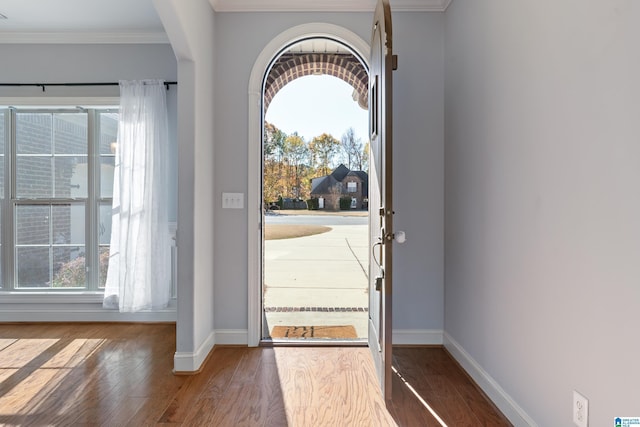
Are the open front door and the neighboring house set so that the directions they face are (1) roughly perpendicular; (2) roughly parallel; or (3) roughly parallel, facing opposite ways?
roughly perpendicular

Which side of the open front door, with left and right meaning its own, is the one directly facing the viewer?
left

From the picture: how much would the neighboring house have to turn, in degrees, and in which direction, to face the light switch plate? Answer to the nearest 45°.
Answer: approximately 45° to its right

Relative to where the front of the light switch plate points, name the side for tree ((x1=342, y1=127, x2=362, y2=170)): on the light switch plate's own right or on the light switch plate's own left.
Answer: on the light switch plate's own left

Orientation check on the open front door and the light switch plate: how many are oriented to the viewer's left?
1

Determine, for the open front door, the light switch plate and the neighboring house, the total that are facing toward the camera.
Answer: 2

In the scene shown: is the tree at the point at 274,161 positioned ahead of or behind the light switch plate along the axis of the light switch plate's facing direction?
behind

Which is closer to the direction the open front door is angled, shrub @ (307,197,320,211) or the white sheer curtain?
the white sheer curtain

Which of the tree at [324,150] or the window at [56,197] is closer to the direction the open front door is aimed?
the window

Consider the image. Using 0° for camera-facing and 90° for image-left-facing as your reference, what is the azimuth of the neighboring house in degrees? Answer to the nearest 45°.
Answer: approximately 0°

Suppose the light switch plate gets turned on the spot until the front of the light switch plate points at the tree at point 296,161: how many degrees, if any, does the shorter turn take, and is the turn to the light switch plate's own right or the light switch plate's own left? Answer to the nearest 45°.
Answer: approximately 135° to the light switch plate's own left
